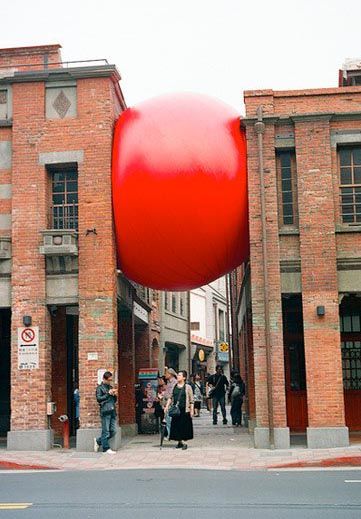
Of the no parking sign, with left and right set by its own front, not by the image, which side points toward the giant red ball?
left

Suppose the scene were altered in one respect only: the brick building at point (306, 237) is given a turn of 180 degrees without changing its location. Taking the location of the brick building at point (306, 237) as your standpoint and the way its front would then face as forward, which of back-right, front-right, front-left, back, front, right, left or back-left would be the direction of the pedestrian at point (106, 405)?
left

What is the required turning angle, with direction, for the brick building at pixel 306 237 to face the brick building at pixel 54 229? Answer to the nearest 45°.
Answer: approximately 90° to its right

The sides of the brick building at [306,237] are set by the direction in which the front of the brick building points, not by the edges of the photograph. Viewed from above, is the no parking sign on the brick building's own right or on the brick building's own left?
on the brick building's own right

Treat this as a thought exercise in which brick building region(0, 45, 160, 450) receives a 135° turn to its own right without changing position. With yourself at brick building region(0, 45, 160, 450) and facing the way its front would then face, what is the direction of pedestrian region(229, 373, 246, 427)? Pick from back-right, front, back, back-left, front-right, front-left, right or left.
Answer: right

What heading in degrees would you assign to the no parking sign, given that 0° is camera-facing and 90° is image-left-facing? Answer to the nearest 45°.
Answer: approximately 0°

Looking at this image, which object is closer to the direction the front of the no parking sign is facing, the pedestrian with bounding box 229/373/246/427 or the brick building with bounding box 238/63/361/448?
the brick building

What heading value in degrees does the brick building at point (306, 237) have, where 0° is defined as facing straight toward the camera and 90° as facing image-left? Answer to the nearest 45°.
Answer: approximately 0°

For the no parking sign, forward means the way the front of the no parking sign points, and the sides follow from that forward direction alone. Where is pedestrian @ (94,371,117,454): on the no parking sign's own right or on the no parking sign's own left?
on the no parking sign's own left

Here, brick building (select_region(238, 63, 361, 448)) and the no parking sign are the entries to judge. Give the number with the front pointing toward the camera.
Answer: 2

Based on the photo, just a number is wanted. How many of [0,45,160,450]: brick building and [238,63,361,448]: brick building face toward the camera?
2
